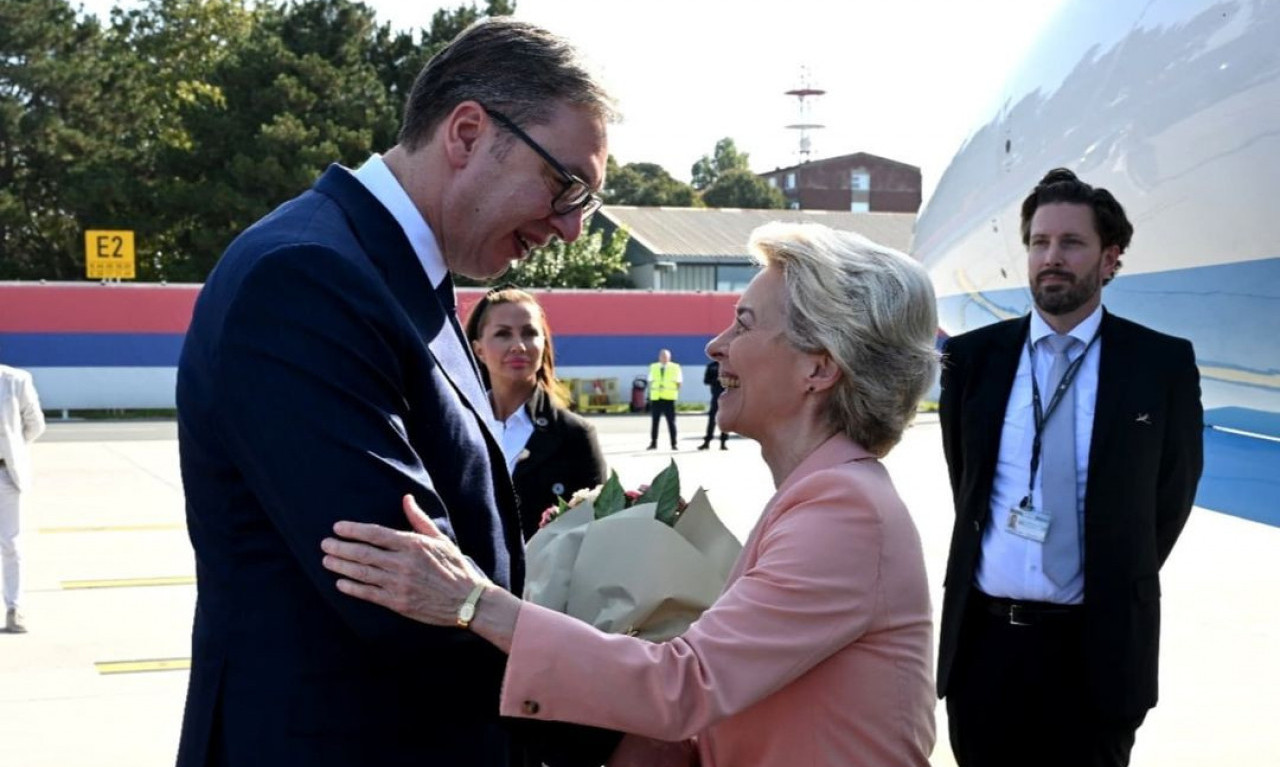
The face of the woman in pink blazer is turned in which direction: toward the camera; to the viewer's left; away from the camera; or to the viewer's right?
to the viewer's left

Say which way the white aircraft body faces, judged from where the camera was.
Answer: facing to the left of the viewer

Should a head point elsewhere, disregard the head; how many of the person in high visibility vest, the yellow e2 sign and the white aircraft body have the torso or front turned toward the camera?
2

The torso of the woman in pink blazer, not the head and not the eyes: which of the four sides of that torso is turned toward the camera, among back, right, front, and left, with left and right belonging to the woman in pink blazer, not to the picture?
left

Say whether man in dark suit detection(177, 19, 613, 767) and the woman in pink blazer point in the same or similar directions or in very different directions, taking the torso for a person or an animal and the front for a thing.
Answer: very different directions

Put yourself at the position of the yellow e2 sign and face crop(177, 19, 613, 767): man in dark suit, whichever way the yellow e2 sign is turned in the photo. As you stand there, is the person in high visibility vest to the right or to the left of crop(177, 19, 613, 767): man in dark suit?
left

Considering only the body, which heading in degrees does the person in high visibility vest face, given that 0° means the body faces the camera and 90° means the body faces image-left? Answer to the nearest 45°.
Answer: approximately 0°

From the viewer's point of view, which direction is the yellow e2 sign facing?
toward the camera

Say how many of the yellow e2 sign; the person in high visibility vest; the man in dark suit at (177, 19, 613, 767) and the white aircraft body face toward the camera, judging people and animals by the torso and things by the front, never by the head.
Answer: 2

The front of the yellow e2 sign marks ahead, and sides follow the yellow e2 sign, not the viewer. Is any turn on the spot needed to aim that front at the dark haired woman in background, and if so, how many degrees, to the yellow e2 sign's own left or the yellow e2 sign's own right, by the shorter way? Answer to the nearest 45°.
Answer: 0° — it already faces them

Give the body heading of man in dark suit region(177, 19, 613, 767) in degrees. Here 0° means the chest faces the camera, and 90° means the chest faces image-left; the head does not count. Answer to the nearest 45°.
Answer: approximately 270°

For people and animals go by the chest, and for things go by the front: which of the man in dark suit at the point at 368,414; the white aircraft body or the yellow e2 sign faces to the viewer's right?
the man in dark suit

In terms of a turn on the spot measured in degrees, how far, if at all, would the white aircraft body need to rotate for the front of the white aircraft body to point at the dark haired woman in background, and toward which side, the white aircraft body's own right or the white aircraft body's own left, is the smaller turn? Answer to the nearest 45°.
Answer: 0° — it already faces them

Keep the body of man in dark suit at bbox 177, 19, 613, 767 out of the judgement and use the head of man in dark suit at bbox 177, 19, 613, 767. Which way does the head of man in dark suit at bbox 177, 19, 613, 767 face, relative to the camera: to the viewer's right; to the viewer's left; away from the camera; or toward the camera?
to the viewer's right

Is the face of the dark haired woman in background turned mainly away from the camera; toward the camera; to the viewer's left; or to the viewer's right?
toward the camera

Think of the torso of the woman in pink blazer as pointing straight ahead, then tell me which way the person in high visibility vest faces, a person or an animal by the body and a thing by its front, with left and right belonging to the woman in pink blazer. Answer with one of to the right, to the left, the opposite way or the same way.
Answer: to the left

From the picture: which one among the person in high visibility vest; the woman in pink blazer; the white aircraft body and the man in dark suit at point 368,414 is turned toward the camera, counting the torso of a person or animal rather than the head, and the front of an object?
the person in high visibility vest
